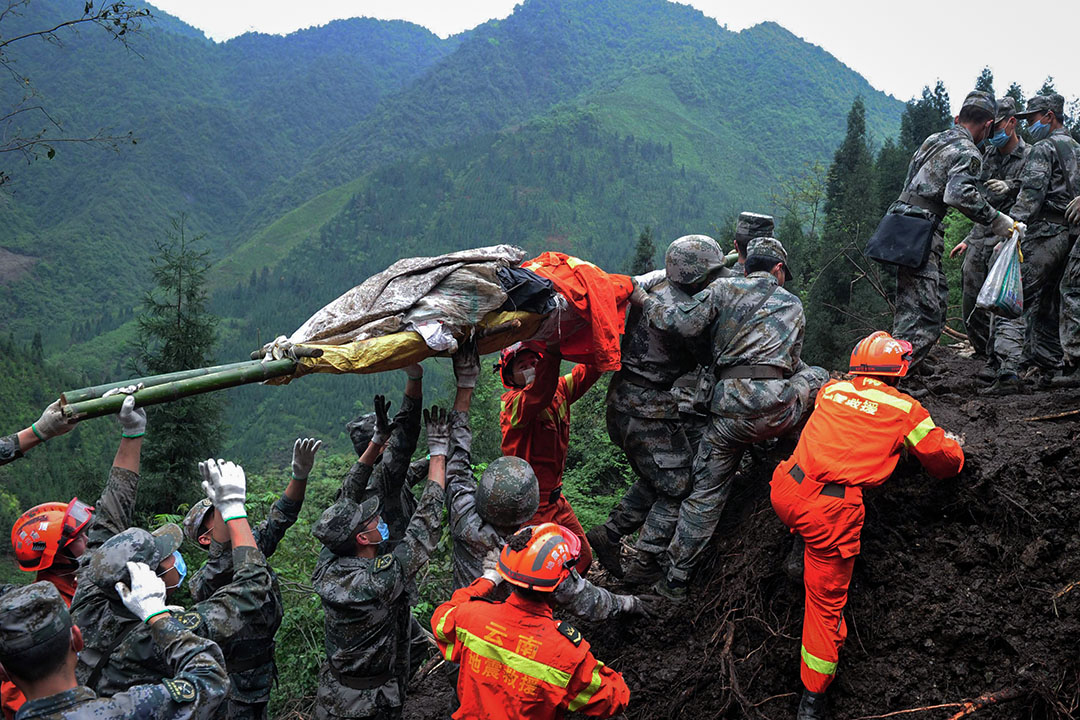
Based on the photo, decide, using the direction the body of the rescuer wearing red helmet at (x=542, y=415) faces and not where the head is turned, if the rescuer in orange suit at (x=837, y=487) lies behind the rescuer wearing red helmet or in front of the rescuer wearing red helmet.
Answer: in front

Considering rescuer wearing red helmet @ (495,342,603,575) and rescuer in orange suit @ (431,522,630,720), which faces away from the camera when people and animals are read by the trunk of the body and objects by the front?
the rescuer in orange suit

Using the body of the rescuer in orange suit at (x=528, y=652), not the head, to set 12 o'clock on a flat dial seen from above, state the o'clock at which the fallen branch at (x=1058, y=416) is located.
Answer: The fallen branch is roughly at 2 o'clock from the rescuer in orange suit.

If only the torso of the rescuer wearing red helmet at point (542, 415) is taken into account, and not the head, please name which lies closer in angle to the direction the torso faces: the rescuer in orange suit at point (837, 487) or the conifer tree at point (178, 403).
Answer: the rescuer in orange suit

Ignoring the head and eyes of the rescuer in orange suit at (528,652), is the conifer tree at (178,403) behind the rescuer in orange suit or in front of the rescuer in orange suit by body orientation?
in front

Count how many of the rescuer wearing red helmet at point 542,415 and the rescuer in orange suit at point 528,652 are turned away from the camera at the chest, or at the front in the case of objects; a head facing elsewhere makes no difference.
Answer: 1

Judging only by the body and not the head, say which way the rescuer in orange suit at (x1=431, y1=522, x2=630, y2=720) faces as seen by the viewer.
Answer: away from the camera

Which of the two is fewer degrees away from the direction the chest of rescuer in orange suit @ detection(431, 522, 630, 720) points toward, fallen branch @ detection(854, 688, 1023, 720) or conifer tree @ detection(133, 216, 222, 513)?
the conifer tree

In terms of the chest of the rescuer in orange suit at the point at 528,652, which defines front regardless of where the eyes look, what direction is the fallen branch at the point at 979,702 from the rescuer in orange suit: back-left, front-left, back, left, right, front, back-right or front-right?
right
